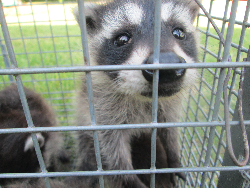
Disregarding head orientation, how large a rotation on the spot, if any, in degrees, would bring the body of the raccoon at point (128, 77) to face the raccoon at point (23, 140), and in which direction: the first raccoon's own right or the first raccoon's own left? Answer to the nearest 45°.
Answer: approximately 135° to the first raccoon's own right

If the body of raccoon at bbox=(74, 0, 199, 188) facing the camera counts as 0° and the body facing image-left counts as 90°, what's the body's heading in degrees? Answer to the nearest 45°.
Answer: approximately 315°
